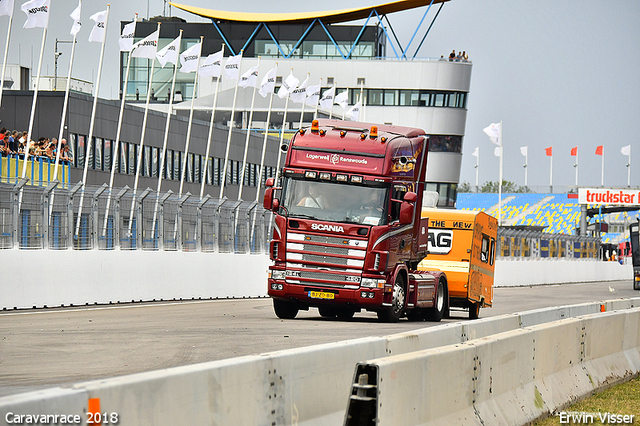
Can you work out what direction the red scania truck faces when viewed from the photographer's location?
facing the viewer and to the left of the viewer

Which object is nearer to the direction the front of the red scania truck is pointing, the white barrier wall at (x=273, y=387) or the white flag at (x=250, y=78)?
the white barrier wall

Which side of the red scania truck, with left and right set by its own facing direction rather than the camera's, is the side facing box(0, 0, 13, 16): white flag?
right

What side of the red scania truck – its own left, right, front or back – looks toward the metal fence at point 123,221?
right
